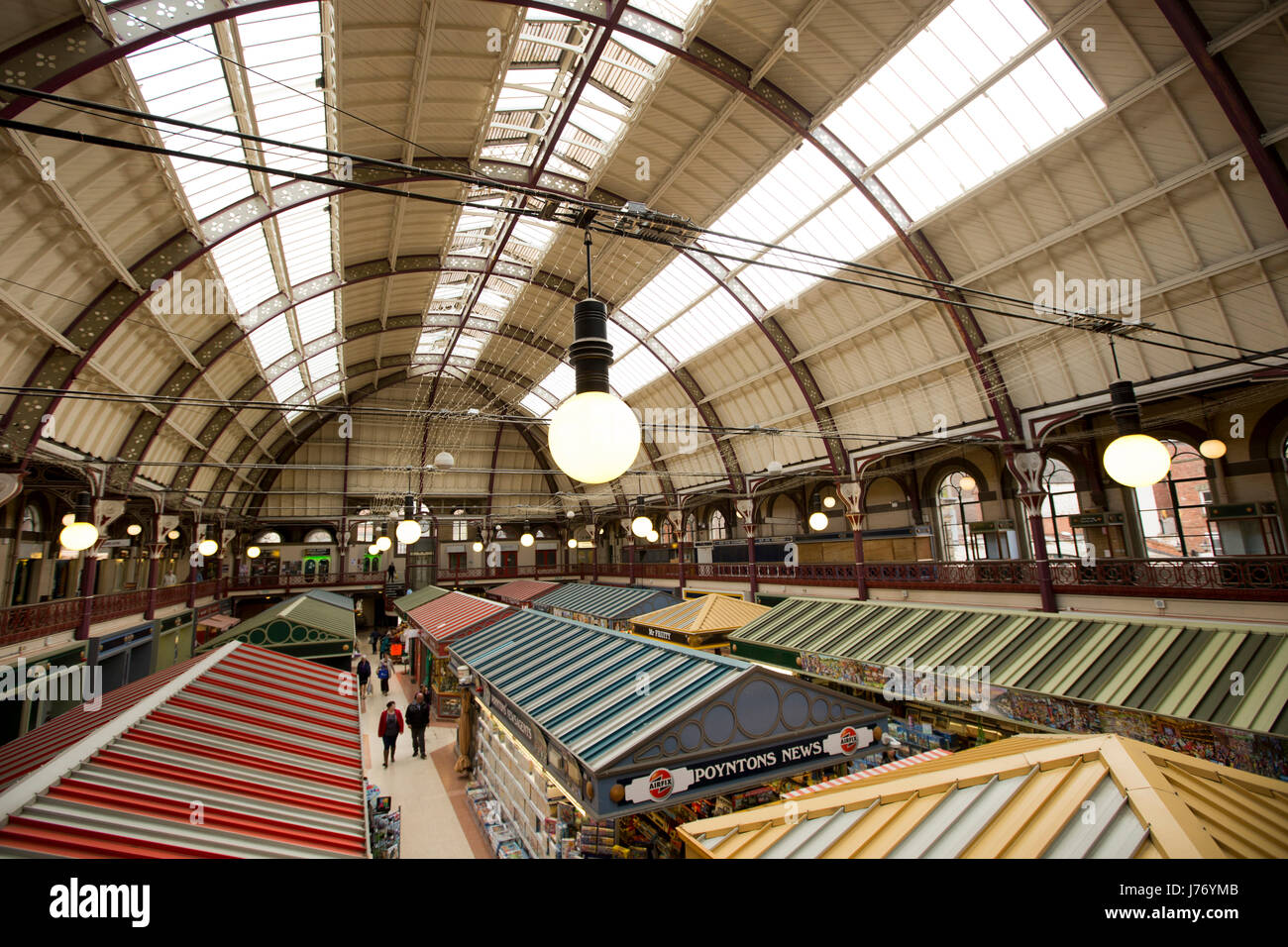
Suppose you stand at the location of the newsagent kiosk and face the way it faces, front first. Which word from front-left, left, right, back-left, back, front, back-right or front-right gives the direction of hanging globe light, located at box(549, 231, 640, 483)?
front-right

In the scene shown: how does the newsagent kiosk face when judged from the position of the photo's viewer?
facing the viewer and to the right of the viewer

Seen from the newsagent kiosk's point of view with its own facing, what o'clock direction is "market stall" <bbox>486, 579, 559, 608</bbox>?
The market stall is roughly at 7 o'clock from the newsagent kiosk.

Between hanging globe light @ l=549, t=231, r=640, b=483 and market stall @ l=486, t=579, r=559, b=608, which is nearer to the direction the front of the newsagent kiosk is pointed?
the hanging globe light
